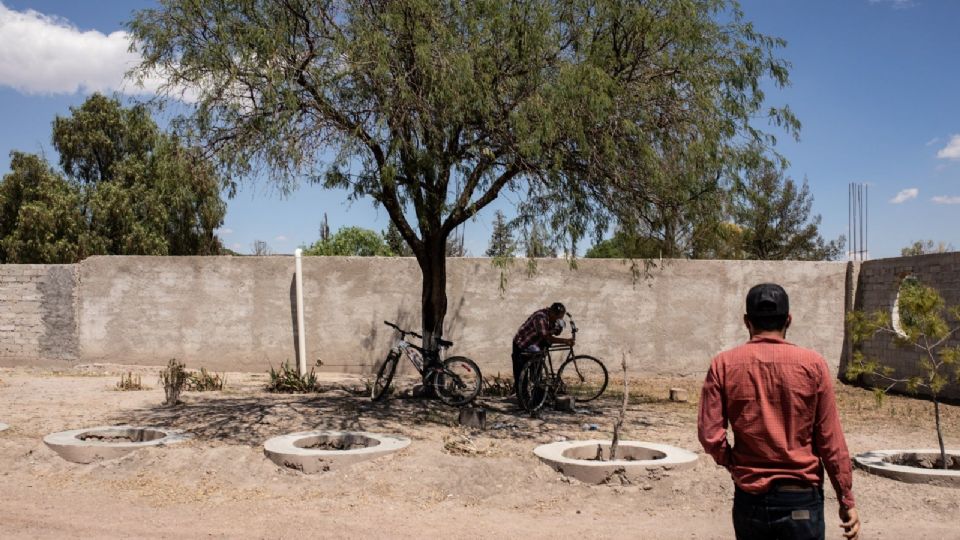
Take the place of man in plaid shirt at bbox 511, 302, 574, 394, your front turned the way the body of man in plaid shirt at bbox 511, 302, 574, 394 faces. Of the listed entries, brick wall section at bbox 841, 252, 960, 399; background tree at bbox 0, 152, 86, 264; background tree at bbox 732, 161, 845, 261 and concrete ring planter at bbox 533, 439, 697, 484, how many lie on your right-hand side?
1

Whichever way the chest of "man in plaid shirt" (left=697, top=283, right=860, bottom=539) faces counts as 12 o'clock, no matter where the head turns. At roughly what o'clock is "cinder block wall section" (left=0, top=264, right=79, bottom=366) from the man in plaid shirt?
The cinder block wall section is roughly at 10 o'clock from the man in plaid shirt.

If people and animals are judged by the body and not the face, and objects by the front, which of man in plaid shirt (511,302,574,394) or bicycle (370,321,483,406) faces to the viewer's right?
the man in plaid shirt

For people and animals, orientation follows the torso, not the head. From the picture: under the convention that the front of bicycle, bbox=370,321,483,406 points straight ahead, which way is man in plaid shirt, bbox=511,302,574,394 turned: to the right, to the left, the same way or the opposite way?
the opposite way

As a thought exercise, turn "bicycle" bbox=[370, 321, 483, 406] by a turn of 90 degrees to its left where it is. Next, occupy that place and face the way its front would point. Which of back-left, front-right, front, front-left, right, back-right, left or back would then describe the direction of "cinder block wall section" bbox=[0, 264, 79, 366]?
back-right

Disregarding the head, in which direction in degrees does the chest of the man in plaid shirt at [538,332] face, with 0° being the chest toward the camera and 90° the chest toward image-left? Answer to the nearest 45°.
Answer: approximately 270°

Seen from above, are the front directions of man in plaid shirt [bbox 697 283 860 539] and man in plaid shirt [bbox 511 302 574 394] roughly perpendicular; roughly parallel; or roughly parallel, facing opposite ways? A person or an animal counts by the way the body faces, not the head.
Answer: roughly perpendicular

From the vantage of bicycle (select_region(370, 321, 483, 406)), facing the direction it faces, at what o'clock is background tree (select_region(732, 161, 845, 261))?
The background tree is roughly at 4 o'clock from the bicycle.

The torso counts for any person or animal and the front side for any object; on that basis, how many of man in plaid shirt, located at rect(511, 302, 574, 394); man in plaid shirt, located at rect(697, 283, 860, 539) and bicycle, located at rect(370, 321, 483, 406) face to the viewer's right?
1

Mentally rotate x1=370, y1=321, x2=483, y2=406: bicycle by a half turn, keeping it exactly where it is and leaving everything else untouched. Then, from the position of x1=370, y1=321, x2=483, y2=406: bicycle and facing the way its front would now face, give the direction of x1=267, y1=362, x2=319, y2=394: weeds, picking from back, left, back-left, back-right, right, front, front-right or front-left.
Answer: back-left

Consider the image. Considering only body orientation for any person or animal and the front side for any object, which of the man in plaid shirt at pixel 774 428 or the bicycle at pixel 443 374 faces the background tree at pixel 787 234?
the man in plaid shirt

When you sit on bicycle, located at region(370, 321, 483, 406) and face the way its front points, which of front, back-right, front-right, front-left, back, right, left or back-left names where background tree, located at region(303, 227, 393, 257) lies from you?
right

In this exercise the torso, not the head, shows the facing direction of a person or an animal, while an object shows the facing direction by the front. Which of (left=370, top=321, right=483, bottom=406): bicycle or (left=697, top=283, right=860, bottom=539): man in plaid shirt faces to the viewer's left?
the bicycle

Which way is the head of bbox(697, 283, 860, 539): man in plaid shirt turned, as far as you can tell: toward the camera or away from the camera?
away from the camera

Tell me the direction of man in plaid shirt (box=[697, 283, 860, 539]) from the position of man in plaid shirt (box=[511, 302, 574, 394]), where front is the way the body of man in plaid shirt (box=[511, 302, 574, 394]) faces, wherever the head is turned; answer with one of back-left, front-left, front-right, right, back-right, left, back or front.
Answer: right

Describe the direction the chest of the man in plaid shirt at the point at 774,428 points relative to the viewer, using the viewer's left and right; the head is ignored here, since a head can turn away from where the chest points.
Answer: facing away from the viewer

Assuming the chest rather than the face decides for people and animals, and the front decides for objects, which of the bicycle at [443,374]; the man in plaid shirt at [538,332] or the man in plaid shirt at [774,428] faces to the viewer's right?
the man in plaid shirt at [538,332]

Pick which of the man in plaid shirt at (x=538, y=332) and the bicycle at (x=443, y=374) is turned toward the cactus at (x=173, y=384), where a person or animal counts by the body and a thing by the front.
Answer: the bicycle

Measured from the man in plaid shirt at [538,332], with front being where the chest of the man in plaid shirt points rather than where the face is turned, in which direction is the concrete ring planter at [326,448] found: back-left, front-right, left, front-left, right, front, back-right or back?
back-right

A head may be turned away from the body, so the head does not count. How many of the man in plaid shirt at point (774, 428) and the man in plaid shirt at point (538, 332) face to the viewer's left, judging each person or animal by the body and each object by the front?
0

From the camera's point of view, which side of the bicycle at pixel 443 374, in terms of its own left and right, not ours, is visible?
left
